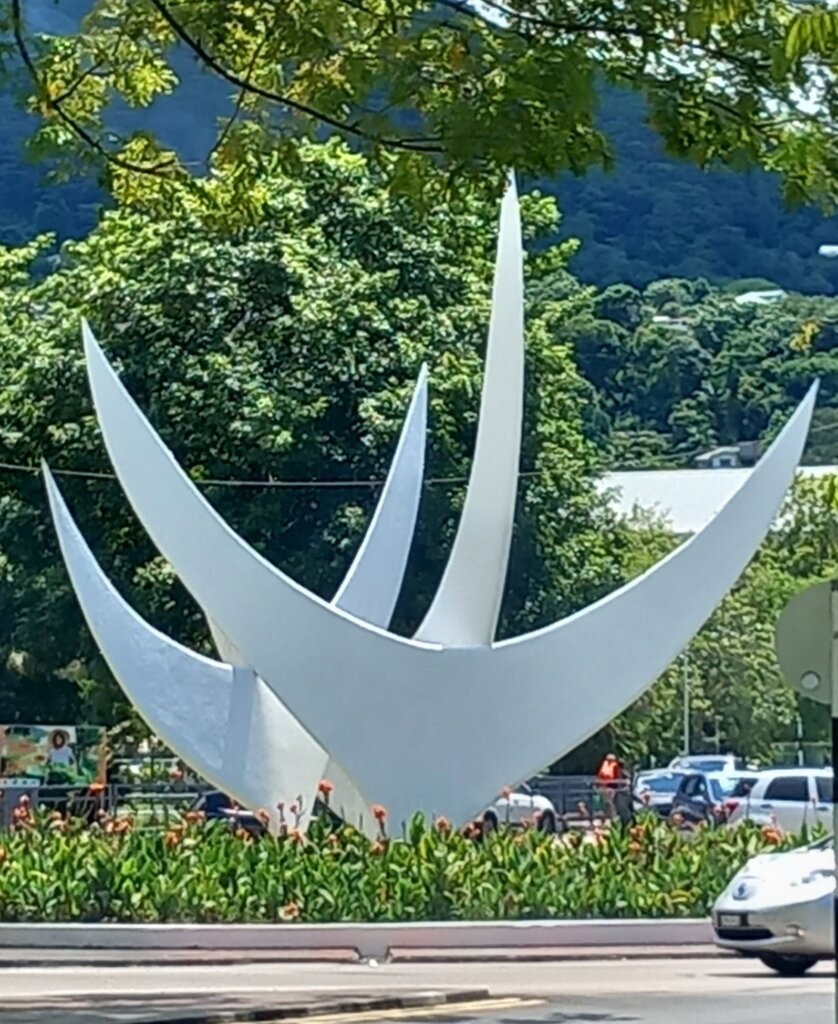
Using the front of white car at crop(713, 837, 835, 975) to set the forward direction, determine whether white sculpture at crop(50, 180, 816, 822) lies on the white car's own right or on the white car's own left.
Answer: on the white car's own right

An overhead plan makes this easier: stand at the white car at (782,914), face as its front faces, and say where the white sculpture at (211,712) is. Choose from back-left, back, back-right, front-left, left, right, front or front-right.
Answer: right

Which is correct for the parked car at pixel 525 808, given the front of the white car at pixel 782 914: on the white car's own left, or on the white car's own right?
on the white car's own right

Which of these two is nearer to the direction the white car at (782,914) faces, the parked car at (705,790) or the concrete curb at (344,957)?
the concrete curb

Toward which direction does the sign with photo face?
toward the camera

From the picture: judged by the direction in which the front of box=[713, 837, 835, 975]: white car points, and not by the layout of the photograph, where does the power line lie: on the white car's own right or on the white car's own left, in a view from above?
on the white car's own right

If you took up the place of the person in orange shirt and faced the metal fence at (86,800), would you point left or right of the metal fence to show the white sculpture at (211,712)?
left

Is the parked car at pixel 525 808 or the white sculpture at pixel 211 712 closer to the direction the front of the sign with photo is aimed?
the white sculpture

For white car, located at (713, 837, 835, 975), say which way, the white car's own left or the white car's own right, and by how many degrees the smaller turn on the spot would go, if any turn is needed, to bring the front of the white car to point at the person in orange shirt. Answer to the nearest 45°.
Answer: approximately 135° to the white car's own right

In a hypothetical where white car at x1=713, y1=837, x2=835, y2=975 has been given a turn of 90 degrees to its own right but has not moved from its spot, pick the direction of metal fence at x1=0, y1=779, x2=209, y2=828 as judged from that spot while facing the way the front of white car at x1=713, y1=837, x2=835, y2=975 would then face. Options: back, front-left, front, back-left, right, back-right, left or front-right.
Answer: front

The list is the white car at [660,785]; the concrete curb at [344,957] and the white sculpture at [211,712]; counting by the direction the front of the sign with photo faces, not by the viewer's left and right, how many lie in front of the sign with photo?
2

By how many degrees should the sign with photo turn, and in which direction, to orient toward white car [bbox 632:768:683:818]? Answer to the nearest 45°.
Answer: approximately 135° to its left

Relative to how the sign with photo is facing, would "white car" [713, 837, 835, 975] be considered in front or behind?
in front

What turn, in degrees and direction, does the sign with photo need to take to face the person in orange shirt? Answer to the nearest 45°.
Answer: approximately 45° to its left

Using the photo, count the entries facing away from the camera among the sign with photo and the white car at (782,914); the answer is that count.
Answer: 0

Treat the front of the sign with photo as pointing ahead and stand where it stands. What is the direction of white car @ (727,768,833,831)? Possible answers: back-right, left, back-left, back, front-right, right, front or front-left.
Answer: left

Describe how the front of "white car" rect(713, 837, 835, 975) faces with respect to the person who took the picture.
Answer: facing the viewer and to the left of the viewer
